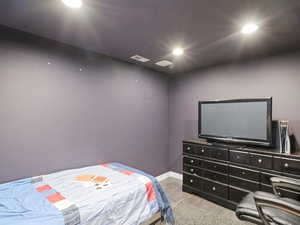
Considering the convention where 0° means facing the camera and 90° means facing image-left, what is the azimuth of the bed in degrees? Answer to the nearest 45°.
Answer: approximately 225°
